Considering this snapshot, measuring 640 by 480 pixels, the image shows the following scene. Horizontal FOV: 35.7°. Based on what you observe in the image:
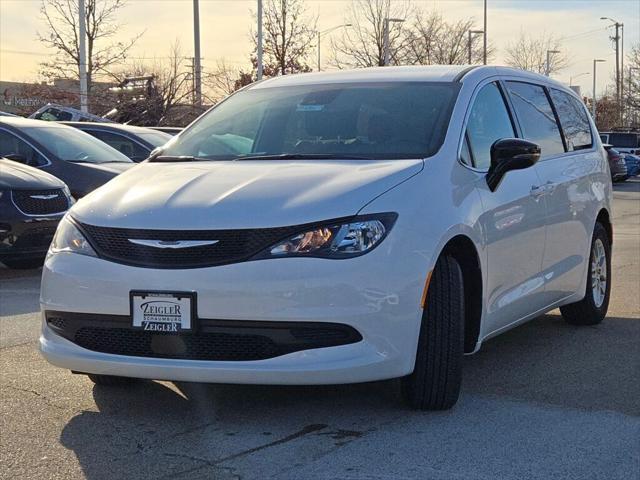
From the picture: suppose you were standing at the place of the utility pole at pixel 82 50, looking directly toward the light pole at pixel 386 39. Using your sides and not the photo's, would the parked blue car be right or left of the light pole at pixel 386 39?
right

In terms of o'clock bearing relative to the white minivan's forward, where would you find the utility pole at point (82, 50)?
The utility pole is roughly at 4 o'clock from the white minivan.

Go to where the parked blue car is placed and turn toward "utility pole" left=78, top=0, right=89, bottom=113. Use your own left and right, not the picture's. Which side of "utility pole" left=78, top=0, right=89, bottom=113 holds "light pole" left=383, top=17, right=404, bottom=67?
right

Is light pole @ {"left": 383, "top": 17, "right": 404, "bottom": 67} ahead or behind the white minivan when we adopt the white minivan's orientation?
behind

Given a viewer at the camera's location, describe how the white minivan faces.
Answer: facing the viewer and to the left of the viewer
